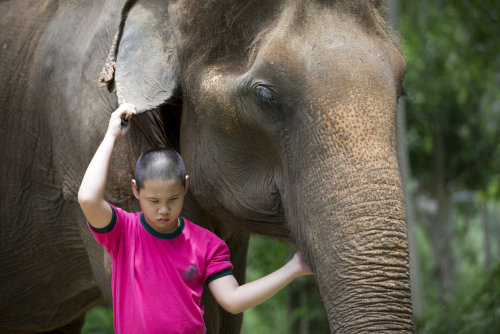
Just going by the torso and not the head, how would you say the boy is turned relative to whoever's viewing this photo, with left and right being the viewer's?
facing the viewer
